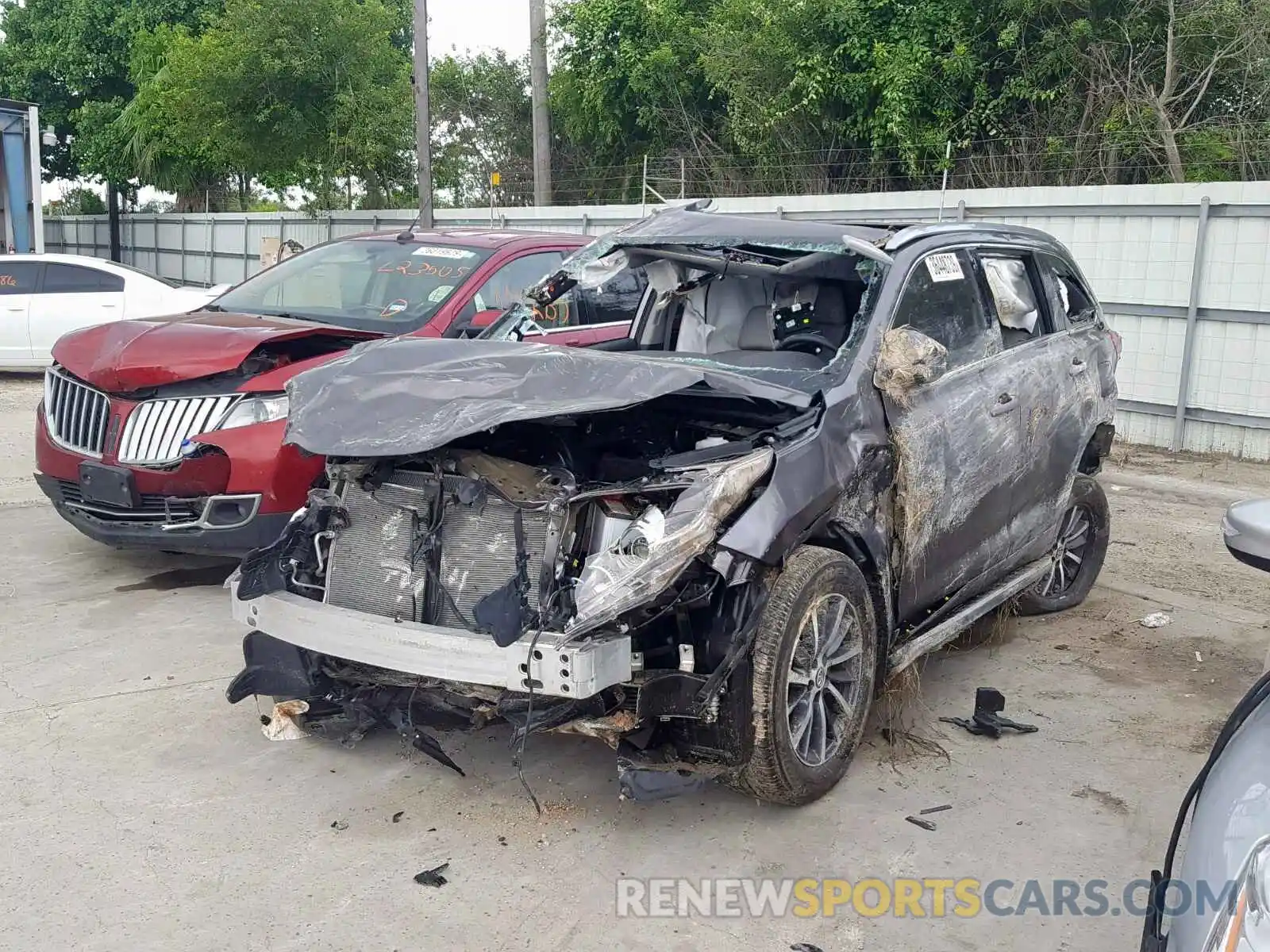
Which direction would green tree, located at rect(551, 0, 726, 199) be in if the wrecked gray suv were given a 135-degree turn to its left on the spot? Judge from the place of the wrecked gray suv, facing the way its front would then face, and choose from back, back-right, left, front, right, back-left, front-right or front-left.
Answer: left

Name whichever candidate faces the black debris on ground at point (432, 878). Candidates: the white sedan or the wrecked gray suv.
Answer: the wrecked gray suv

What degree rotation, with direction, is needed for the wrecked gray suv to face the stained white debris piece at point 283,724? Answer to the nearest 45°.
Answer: approximately 45° to its right

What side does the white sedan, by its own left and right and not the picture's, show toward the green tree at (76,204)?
right

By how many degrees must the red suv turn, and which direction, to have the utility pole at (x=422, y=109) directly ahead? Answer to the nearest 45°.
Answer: approximately 135° to its right

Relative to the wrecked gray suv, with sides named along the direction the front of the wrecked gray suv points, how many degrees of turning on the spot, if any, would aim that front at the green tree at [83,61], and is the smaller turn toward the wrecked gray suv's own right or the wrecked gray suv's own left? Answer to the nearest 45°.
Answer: approximately 90° to the wrecked gray suv's own right

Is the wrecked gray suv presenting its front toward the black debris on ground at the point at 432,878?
yes

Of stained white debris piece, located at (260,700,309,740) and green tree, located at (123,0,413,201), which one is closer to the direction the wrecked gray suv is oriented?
the stained white debris piece

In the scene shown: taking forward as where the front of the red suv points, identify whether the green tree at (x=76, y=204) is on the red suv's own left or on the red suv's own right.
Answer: on the red suv's own right

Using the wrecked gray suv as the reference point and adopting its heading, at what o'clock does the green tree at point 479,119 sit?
The green tree is roughly at 4 o'clock from the wrecked gray suv.

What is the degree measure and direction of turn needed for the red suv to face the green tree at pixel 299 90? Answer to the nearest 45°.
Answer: approximately 135° to its right

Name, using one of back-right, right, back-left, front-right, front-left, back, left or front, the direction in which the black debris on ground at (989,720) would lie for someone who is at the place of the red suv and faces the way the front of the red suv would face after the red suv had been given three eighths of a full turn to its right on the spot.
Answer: back-right

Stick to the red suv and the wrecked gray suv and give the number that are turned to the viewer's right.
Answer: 0

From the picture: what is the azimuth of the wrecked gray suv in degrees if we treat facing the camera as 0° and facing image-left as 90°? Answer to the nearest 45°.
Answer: approximately 45°

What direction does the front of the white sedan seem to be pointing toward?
to the viewer's left
